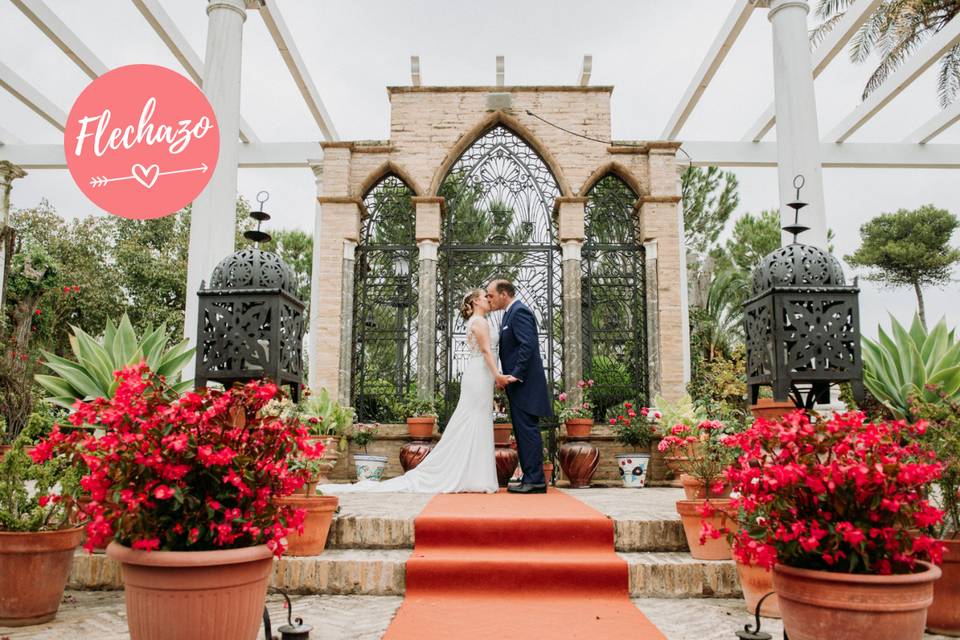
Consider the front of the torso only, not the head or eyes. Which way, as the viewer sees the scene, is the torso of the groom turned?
to the viewer's left

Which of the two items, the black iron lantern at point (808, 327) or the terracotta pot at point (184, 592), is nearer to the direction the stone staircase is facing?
the terracotta pot

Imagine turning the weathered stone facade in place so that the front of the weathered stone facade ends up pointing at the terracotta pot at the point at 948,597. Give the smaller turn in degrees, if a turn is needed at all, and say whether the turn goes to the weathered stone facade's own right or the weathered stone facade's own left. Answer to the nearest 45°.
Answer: approximately 45° to the weathered stone facade's own left

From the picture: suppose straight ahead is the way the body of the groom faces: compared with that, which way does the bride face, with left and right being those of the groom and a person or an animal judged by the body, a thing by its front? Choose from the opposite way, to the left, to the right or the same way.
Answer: the opposite way

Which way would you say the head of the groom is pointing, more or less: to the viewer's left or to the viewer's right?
to the viewer's left

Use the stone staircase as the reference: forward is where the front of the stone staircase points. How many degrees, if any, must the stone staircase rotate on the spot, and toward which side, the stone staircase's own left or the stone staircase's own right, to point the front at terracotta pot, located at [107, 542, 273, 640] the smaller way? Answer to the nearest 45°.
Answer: approximately 45° to the stone staircase's own right

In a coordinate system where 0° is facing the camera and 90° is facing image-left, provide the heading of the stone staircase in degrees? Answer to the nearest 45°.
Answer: approximately 0°

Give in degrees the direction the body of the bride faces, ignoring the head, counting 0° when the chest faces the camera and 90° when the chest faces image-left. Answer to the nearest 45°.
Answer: approximately 270°
